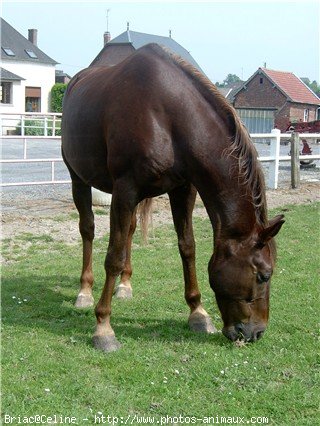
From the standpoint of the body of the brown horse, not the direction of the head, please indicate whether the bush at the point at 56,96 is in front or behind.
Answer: behind

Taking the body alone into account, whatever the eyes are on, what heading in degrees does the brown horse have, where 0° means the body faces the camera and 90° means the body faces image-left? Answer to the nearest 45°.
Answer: approximately 315°

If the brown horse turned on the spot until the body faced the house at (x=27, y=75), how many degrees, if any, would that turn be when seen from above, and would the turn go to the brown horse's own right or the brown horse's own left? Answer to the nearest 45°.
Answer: approximately 135° to the brown horse's own left

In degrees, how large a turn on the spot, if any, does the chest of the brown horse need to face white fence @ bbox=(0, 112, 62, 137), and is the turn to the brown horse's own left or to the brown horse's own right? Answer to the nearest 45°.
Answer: approximately 135° to the brown horse's own left
